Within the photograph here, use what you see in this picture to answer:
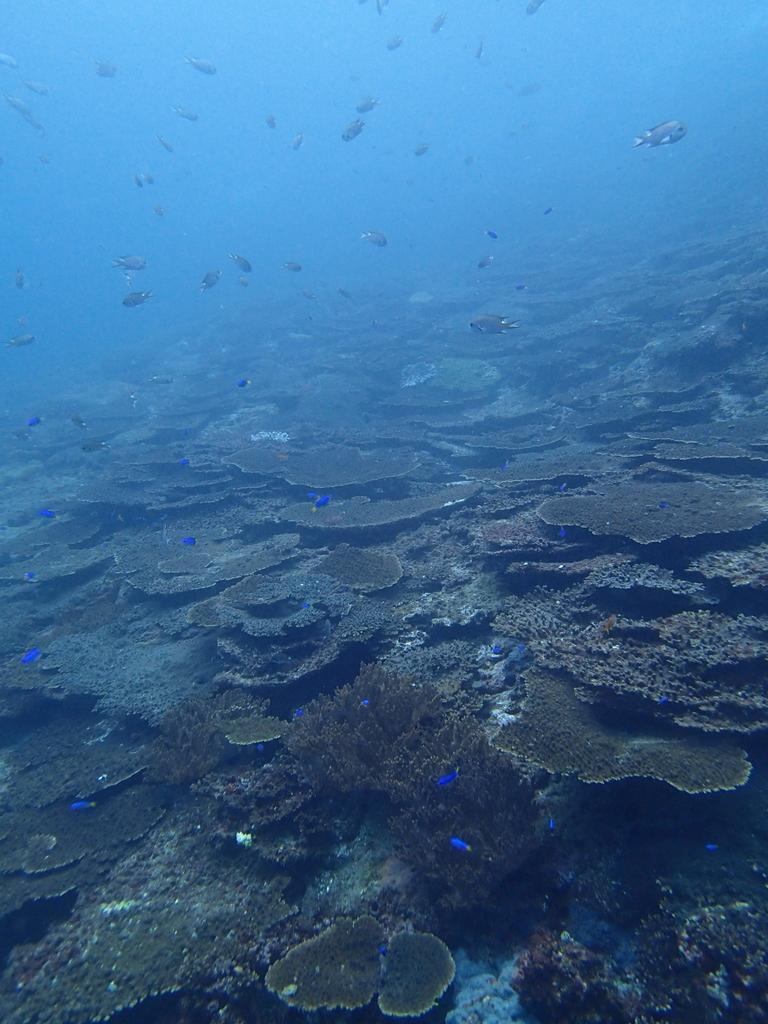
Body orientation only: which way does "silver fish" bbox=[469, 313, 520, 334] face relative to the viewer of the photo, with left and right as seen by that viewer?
facing to the left of the viewer

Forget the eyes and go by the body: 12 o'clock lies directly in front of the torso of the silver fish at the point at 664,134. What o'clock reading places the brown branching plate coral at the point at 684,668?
The brown branching plate coral is roughly at 3 o'clock from the silver fish.

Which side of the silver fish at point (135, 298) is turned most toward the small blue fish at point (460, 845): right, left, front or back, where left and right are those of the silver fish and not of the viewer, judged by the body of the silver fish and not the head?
left

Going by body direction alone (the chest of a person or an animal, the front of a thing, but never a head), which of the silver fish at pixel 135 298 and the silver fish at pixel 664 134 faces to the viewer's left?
the silver fish at pixel 135 298

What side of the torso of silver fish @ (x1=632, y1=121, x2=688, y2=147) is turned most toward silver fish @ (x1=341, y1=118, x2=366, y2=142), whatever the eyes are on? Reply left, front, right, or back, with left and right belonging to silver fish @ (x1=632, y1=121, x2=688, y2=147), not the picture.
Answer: back

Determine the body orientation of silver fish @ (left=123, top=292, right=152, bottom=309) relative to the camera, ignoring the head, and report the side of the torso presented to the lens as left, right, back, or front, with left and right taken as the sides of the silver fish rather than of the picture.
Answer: left

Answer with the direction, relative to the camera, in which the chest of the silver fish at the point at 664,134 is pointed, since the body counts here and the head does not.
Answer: to the viewer's right

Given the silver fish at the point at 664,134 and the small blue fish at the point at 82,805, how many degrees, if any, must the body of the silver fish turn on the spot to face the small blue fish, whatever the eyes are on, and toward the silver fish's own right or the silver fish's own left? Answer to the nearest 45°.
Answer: approximately 135° to the silver fish's own right

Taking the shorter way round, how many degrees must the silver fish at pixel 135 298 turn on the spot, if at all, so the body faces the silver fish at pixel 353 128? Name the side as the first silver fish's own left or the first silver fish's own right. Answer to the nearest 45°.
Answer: approximately 180°

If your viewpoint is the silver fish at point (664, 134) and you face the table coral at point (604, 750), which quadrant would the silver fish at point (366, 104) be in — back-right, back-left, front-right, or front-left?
back-right

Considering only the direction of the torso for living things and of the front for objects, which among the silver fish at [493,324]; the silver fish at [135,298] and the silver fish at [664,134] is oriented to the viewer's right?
the silver fish at [664,134]
